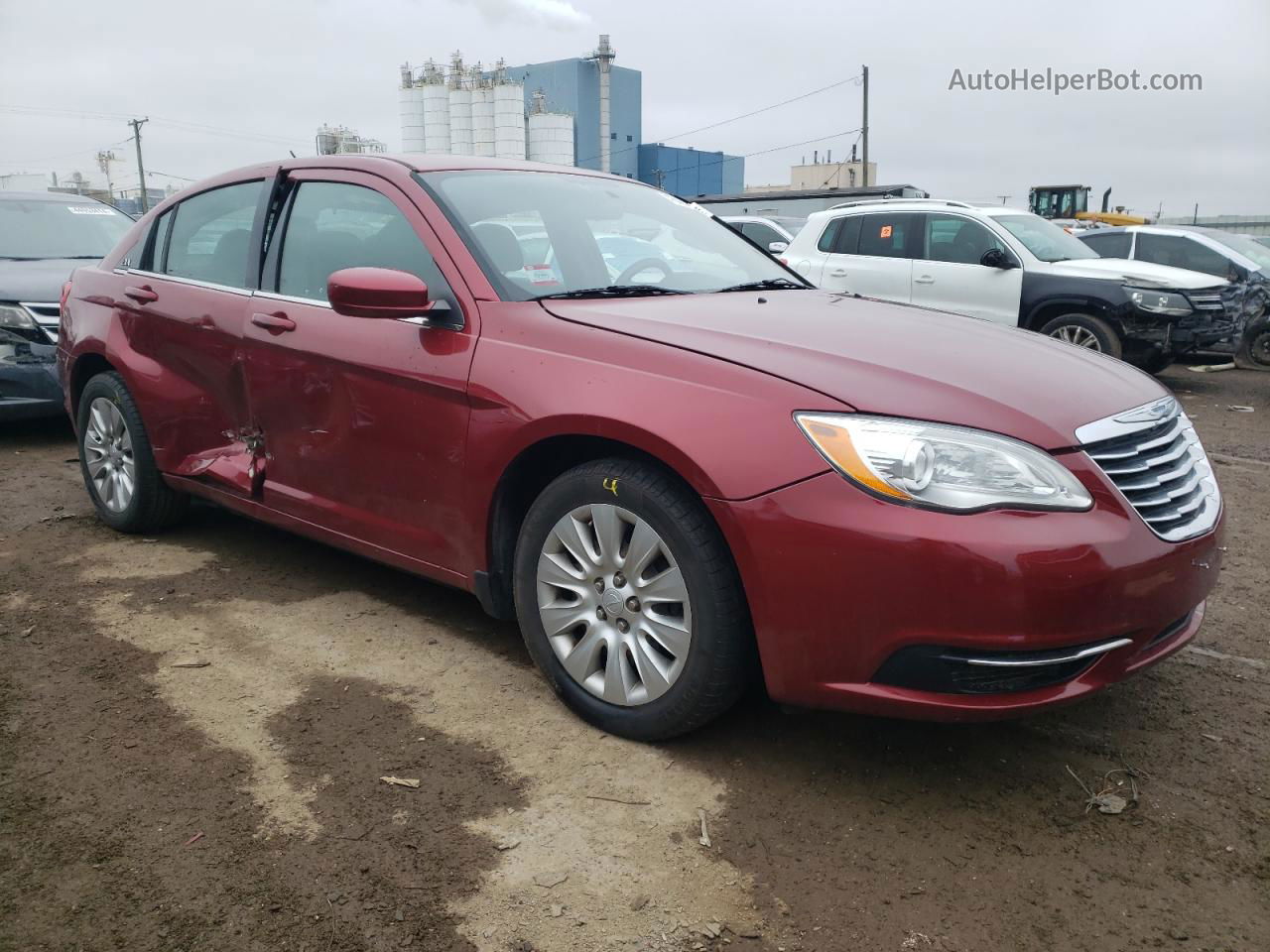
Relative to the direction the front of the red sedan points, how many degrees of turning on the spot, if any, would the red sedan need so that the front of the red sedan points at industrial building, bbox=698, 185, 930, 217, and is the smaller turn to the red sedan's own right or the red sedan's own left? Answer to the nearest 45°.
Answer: approximately 135° to the red sedan's own left

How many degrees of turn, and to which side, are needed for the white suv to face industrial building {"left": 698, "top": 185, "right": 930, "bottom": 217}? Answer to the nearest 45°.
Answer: approximately 135° to its left

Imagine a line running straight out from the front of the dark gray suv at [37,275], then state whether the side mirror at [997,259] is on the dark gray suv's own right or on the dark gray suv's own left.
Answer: on the dark gray suv's own left

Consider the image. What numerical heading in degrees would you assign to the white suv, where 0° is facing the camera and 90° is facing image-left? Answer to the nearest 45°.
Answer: approximately 315°

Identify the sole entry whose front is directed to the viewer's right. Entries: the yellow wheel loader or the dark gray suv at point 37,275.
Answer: the yellow wheel loader

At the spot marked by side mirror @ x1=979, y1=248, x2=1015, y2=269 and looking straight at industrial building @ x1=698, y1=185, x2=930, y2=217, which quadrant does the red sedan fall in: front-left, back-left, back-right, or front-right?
back-left

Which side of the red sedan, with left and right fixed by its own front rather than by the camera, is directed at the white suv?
left

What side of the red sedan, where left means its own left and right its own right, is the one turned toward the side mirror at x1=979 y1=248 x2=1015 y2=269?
left

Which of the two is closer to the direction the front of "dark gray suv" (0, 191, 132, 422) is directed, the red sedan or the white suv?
the red sedan
